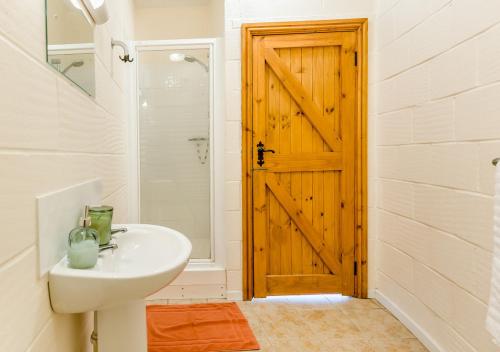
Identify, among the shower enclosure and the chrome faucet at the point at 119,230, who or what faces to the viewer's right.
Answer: the chrome faucet

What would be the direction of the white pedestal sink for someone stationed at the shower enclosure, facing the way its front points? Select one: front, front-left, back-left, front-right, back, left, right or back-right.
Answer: front

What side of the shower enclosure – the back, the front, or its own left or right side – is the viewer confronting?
front

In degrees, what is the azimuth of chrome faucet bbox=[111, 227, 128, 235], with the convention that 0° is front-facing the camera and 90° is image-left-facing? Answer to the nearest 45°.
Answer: approximately 270°

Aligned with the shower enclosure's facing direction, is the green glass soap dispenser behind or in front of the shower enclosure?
in front

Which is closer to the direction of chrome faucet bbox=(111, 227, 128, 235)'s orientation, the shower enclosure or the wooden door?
the wooden door

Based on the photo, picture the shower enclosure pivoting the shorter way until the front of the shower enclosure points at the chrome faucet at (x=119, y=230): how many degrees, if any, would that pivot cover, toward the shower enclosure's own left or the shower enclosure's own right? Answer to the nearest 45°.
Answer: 0° — it already faces it

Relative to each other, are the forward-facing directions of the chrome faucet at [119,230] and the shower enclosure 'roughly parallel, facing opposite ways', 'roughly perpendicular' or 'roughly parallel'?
roughly perpendicular
